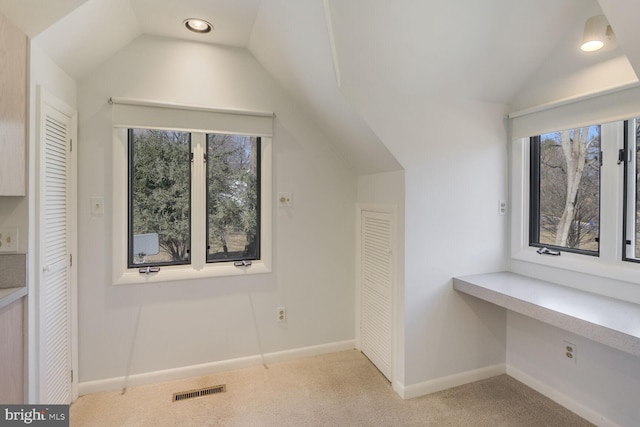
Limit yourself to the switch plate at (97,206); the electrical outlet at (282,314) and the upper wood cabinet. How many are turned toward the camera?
2

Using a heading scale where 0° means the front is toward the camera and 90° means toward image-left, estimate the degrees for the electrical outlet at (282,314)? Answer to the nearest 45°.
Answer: approximately 0°

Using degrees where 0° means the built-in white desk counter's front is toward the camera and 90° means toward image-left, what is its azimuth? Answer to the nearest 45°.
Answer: approximately 45°

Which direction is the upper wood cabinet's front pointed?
to the viewer's right

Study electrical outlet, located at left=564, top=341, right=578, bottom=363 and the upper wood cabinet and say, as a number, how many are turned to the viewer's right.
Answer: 1

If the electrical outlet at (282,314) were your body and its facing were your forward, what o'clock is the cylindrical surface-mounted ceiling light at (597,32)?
The cylindrical surface-mounted ceiling light is roughly at 10 o'clock from the electrical outlet.

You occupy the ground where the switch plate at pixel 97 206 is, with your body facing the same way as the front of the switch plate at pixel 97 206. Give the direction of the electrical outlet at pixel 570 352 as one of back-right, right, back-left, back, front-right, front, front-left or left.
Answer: front-left

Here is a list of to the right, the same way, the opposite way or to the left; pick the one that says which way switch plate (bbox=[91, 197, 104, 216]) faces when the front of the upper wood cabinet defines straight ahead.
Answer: to the right

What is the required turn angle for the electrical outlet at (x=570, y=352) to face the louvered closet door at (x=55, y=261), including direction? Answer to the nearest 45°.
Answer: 0° — it already faces it

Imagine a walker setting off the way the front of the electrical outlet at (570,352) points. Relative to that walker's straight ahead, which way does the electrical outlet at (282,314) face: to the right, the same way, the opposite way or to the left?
to the left

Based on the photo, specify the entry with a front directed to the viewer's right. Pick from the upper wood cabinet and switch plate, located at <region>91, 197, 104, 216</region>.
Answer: the upper wood cabinet

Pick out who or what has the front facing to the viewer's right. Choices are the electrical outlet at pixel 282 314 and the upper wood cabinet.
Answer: the upper wood cabinet
